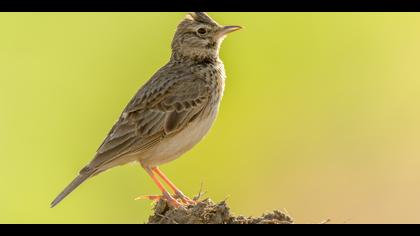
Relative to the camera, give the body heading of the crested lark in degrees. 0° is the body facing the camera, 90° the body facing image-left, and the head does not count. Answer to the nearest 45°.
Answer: approximately 270°
